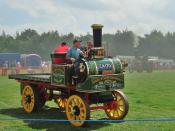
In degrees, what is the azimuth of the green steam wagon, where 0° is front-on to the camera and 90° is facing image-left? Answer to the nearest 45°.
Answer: approximately 315°
